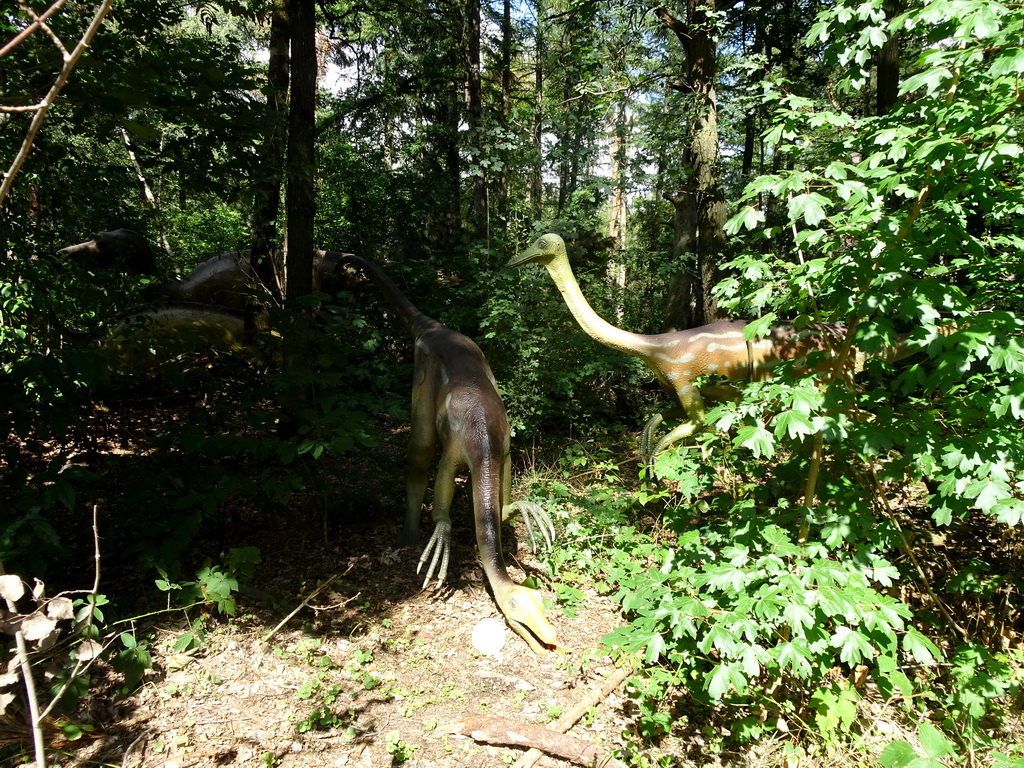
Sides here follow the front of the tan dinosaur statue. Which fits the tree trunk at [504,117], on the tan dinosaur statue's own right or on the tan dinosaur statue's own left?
on the tan dinosaur statue's own right

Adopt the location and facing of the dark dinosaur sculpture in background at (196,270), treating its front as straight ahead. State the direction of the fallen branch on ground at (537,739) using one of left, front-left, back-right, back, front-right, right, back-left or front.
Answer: left

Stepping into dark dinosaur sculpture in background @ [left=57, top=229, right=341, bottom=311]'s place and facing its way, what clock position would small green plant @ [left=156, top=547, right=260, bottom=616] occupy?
The small green plant is roughly at 9 o'clock from the dark dinosaur sculpture in background.

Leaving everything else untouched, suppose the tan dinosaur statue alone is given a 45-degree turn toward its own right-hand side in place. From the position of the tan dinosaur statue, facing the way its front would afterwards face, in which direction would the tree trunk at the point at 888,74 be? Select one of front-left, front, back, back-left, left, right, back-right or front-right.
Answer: right

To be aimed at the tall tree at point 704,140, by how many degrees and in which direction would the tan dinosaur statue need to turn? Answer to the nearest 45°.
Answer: approximately 90° to its right

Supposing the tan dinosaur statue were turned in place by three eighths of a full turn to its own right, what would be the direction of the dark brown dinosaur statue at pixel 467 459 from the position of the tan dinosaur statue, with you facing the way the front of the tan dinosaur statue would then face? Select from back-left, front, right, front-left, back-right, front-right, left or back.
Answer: back

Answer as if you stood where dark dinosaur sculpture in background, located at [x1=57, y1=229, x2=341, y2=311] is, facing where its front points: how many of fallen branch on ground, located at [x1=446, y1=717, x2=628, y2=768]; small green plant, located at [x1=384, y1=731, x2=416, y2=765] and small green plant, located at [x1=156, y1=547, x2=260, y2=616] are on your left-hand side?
3

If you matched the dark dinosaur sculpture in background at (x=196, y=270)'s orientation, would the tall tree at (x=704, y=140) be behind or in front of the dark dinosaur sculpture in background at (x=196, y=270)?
behind

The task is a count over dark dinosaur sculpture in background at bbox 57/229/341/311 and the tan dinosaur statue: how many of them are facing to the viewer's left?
2

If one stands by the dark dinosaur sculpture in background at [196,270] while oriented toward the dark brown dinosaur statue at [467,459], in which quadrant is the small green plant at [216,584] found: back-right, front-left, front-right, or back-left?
front-right

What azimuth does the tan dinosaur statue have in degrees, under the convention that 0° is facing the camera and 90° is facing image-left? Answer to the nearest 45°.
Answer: approximately 90°

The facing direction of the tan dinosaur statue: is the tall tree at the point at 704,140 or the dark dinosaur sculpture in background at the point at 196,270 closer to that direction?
the dark dinosaur sculpture in background

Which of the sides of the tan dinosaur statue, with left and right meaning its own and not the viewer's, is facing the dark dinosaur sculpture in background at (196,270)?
front

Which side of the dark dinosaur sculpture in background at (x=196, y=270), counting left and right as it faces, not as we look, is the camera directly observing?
left

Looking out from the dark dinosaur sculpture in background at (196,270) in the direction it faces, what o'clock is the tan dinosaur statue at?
The tan dinosaur statue is roughly at 8 o'clock from the dark dinosaur sculpture in background.

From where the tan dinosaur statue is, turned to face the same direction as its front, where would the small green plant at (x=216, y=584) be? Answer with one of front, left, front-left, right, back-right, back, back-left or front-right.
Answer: front-left
